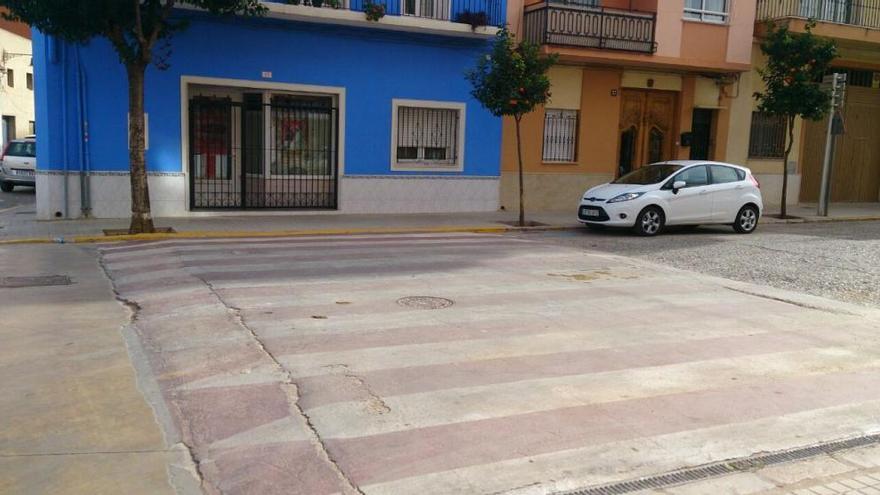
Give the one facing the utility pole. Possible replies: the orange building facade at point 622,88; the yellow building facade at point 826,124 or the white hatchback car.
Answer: the yellow building facade at point 826,124

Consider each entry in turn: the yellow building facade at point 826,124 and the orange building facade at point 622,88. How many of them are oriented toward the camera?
2

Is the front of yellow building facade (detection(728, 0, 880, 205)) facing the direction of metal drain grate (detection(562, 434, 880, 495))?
yes

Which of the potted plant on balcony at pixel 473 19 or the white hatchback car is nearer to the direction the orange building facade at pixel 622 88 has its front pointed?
the white hatchback car

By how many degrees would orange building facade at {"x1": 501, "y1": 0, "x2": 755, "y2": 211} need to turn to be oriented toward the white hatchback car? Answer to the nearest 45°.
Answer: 0° — it already faces it

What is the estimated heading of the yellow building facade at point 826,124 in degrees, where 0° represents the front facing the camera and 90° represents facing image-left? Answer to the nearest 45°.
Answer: approximately 0°

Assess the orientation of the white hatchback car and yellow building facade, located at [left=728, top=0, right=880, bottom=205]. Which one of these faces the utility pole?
the yellow building facade

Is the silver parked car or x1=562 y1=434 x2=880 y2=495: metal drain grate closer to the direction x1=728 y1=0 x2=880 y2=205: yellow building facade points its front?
the metal drain grate

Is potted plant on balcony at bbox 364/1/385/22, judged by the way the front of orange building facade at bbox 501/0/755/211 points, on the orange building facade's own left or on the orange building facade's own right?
on the orange building facade's own right

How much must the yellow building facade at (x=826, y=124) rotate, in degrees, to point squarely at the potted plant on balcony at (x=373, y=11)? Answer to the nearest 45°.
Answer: approximately 45° to its right

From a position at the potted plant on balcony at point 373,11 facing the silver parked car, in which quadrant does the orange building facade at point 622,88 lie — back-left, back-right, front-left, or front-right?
back-right

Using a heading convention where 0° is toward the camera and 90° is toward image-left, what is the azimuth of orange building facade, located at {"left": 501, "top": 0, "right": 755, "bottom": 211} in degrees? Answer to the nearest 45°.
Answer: approximately 0°
